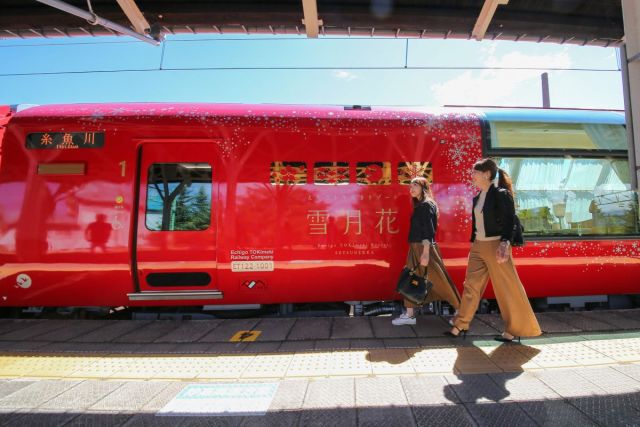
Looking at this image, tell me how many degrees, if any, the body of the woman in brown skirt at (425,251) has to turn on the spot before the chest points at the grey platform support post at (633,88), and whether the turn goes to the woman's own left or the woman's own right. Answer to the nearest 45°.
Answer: approximately 135° to the woman's own left

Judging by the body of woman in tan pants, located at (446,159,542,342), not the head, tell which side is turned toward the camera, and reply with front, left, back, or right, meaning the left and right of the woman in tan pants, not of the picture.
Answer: left

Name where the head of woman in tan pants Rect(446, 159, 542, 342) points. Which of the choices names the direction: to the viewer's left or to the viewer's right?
to the viewer's left

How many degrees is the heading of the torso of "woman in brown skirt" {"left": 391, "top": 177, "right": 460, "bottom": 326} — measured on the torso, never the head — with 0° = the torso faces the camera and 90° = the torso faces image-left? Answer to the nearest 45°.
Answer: approximately 90°

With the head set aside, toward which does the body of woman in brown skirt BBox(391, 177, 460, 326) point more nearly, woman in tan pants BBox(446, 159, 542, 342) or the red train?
the red train

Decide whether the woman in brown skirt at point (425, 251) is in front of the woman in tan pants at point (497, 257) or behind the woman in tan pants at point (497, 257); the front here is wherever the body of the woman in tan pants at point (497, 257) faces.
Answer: in front

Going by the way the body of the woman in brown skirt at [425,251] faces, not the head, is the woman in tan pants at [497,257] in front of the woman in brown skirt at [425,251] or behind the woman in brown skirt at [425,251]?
behind

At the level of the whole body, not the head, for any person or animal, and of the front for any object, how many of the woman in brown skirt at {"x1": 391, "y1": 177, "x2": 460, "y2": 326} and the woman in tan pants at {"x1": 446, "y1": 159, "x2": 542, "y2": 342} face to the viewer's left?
2
